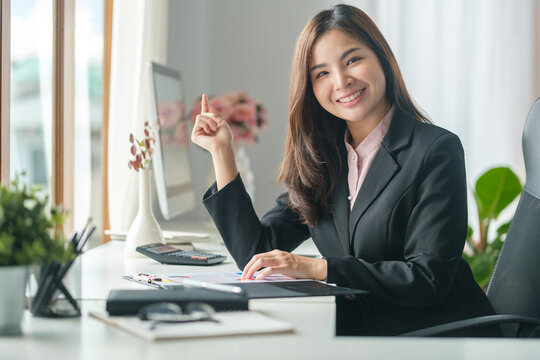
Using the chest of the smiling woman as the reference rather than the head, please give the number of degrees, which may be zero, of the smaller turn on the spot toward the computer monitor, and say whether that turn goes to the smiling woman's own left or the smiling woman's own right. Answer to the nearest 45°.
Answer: approximately 90° to the smiling woman's own right

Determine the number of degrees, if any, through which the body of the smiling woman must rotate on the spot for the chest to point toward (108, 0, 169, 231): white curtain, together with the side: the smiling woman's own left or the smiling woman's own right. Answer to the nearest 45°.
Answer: approximately 90° to the smiling woman's own right

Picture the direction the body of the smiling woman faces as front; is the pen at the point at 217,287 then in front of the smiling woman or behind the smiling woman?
in front

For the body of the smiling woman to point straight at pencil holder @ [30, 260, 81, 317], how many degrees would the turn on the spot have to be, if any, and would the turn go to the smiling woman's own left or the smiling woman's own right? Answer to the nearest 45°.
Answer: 0° — they already face it

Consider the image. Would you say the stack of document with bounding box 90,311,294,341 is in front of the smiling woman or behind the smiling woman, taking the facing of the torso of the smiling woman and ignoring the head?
in front

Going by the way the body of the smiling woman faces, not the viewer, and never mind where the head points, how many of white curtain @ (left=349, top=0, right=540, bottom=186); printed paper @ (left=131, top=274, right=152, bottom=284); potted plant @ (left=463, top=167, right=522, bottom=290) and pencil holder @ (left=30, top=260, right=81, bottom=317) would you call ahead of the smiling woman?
2

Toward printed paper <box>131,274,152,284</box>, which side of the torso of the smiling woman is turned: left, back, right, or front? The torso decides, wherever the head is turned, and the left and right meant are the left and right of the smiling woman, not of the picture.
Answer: front

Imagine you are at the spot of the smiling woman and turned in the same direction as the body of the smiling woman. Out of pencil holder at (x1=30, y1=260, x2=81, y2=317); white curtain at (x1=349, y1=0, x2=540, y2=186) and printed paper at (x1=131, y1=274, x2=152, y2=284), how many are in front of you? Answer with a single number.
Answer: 2

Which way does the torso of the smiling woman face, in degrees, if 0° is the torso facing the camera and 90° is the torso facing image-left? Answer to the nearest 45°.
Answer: approximately 45°

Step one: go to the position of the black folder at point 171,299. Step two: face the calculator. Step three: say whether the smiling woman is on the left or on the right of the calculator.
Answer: right

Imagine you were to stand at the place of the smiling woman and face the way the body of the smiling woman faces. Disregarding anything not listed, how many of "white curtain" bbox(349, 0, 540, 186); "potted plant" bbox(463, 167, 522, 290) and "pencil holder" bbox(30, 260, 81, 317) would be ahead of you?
1
